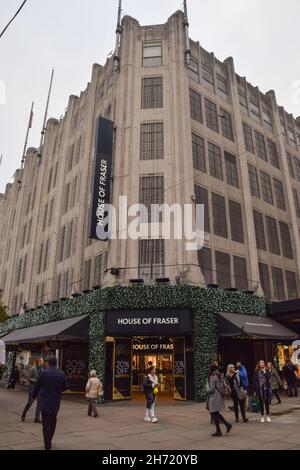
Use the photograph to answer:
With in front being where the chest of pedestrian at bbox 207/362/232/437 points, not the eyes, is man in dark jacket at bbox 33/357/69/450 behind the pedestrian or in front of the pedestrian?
in front

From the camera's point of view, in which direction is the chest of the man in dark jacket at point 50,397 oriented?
away from the camera

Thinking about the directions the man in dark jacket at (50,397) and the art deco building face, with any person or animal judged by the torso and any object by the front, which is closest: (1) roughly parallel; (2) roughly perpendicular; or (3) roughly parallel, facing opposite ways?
roughly parallel, facing opposite ways

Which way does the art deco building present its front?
toward the camera

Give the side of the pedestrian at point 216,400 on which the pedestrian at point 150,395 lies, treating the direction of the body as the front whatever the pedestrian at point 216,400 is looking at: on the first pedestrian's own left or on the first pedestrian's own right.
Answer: on the first pedestrian's own right

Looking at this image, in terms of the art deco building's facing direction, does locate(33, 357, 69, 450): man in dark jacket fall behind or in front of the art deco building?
in front

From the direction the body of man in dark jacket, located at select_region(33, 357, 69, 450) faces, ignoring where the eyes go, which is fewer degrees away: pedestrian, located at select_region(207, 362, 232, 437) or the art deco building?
the art deco building

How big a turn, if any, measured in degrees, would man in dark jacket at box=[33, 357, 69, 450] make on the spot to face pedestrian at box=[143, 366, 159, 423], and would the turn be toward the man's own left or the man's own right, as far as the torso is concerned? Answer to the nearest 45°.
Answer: approximately 45° to the man's own right
